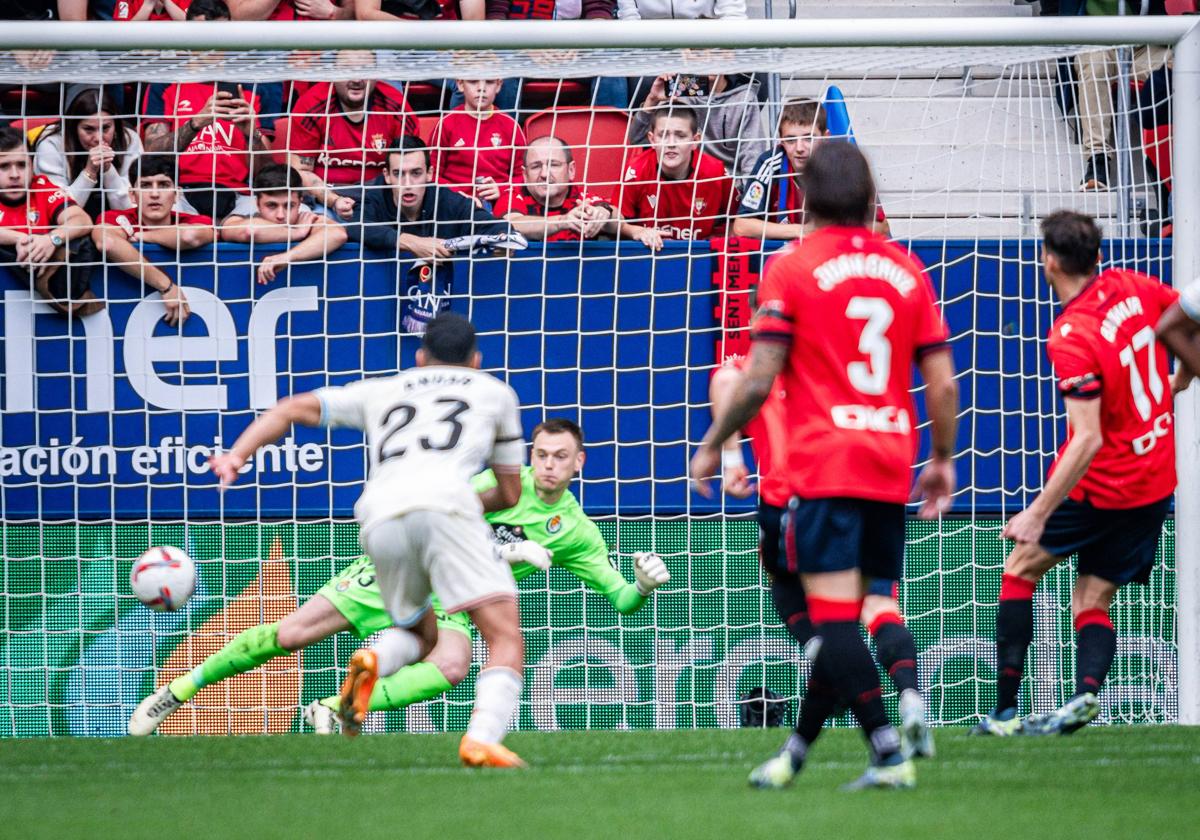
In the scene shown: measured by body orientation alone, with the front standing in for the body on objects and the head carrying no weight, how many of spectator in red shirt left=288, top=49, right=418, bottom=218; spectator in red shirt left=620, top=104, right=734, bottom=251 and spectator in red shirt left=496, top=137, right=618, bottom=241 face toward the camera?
3

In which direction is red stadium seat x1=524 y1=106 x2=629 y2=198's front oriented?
toward the camera

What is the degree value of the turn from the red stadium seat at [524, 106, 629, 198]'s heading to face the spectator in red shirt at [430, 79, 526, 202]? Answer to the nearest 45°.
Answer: approximately 45° to its right

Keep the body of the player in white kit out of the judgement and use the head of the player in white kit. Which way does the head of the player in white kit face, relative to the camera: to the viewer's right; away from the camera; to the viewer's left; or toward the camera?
away from the camera

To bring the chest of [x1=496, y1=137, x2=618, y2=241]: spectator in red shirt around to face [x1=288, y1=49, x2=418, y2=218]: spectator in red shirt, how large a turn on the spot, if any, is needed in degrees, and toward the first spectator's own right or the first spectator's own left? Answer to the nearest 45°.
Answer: approximately 90° to the first spectator's own right

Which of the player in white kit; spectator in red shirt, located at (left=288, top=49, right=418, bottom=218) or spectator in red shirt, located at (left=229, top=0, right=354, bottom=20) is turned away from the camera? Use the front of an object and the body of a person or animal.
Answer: the player in white kit

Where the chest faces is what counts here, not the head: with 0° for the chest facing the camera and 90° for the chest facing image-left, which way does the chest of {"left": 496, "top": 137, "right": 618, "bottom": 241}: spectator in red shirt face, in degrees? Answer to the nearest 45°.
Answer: approximately 0°

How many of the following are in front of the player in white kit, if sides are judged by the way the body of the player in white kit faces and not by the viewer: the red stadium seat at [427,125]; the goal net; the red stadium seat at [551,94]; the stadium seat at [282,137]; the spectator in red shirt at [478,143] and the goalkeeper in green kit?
6

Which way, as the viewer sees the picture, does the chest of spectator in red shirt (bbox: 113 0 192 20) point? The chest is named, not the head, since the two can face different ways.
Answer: toward the camera

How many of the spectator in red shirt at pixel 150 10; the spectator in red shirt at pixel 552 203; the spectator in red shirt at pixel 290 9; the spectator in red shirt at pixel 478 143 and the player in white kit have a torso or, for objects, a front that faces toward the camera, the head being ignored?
4

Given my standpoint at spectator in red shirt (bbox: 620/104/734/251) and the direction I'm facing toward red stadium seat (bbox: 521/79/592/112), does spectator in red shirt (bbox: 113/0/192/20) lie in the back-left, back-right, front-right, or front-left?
front-left

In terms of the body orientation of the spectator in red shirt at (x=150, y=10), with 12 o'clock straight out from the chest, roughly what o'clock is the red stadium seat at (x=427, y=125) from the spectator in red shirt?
The red stadium seat is roughly at 10 o'clock from the spectator in red shirt.

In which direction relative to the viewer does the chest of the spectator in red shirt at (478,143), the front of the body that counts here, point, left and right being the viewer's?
facing the viewer

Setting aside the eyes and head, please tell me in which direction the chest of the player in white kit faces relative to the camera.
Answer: away from the camera

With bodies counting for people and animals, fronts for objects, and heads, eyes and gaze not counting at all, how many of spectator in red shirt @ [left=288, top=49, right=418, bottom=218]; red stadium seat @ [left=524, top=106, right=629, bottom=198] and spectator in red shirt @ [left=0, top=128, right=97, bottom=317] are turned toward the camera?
3

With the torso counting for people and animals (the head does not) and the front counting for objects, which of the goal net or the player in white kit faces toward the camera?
the goal net

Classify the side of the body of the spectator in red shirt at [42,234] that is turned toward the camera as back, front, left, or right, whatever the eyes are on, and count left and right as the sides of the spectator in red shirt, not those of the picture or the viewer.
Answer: front

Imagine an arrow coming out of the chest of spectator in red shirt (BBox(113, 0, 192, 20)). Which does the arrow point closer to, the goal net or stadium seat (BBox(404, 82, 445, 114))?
the goal net

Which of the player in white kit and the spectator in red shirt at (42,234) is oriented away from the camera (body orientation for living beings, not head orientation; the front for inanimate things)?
the player in white kit
